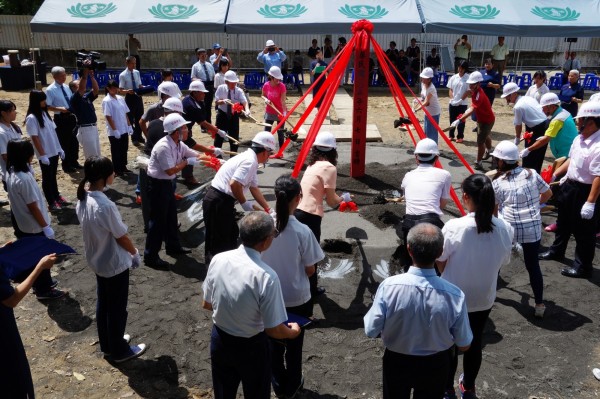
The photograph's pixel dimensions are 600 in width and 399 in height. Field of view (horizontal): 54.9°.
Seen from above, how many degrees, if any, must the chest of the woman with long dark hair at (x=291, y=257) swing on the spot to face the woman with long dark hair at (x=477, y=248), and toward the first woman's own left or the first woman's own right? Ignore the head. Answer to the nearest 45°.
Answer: approximately 45° to the first woman's own right

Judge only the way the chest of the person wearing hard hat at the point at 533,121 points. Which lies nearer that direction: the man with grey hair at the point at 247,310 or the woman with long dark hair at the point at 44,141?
the woman with long dark hair

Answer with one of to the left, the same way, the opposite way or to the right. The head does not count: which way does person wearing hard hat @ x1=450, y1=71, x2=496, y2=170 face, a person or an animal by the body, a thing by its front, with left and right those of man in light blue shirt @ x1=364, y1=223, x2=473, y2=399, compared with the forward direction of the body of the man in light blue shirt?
to the left

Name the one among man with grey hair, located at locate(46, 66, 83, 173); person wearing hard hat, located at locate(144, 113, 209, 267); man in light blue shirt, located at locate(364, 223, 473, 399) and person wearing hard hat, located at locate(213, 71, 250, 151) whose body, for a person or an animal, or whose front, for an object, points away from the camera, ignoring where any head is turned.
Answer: the man in light blue shirt

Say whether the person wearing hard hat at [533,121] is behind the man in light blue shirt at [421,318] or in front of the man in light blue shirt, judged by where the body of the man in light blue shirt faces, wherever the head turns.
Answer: in front

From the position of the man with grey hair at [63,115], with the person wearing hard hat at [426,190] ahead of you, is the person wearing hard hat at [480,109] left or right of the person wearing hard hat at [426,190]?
left

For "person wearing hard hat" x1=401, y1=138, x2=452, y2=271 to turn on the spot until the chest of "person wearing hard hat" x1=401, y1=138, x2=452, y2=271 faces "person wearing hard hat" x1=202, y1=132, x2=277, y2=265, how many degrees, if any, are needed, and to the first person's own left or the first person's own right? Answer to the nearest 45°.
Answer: approximately 90° to the first person's own left

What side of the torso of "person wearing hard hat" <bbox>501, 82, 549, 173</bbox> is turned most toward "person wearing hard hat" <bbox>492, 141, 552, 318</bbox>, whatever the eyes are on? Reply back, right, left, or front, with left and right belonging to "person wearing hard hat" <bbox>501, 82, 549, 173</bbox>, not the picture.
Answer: left

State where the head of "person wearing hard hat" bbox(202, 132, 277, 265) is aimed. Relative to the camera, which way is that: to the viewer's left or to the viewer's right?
to the viewer's right

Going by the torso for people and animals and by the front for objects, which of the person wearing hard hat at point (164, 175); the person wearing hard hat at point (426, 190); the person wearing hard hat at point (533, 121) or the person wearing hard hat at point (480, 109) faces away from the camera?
the person wearing hard hat at point (426, 190)

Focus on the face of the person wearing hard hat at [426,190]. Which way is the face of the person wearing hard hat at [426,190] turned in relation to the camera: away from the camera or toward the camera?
away from the camera

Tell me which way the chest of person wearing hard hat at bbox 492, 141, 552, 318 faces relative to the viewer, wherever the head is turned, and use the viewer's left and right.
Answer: facing away from the viewer and to the left of the viewer

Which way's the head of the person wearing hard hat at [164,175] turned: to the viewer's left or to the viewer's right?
to the viewer's right

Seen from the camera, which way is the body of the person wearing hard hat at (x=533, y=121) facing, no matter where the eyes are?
to the viewer's left

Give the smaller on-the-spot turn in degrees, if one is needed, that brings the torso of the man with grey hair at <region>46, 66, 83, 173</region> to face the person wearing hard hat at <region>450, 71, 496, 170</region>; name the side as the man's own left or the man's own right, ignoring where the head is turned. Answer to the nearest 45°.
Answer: approximately 45° to the man's own left
